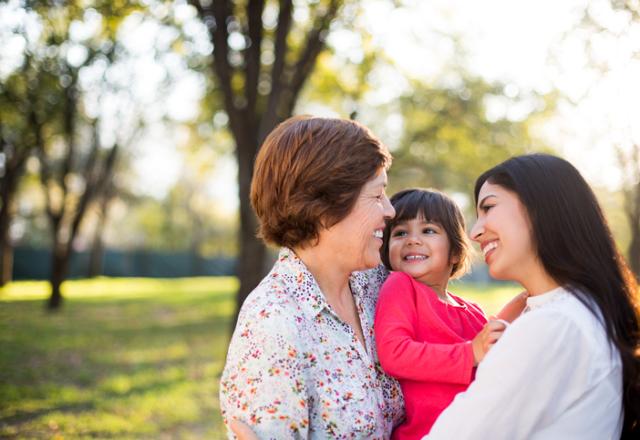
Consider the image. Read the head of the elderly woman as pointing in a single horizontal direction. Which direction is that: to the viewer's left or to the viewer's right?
to the viewer's right

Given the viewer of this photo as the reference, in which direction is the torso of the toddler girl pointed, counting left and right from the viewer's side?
facing the viewer and to the right of the viewer

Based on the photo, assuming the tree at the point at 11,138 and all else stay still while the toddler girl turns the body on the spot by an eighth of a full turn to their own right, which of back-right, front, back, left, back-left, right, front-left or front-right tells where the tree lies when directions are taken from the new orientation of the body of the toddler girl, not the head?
back-right

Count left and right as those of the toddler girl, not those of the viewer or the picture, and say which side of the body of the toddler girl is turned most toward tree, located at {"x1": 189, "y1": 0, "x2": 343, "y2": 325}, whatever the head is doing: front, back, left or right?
back

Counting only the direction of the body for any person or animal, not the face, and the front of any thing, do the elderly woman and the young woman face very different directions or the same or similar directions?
very different directions

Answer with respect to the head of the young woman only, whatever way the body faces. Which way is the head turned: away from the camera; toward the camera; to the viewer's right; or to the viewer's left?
to the viewer's left

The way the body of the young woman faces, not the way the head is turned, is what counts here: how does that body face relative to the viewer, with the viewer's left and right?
facing to the left of the viewer

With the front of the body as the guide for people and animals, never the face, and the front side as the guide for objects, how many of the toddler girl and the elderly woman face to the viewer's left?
0

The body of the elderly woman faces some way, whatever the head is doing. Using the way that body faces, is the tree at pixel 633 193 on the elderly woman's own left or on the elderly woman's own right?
on the elderly woman's own left

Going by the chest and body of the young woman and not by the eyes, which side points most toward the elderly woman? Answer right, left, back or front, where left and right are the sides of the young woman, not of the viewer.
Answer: front

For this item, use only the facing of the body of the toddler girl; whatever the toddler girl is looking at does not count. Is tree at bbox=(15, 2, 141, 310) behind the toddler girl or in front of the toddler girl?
behind

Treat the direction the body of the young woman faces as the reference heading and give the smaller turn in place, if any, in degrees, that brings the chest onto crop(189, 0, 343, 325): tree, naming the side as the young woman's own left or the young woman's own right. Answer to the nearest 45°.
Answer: approximately 45° to the young woman's own right

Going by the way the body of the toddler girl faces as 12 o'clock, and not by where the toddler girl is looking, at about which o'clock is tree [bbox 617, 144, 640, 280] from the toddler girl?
The tree is roughly at 8 o'clock from the toddler girl.

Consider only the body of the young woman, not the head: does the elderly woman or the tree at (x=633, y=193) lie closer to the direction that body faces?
the elderly woman

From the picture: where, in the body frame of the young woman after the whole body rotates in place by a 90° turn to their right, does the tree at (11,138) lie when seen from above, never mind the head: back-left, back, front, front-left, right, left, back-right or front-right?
front-left
